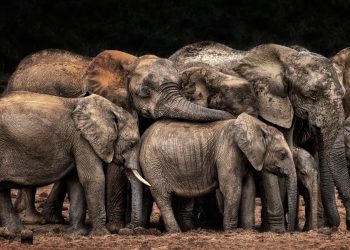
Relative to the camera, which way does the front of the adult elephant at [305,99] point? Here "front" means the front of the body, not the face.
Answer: to the viewer's right

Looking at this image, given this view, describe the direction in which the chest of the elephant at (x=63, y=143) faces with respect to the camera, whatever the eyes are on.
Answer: to the viewer's right

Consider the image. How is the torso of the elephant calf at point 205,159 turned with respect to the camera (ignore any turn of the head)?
to the viewer's right

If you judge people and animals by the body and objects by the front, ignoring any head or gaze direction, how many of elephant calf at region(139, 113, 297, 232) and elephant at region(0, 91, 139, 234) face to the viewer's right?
2
